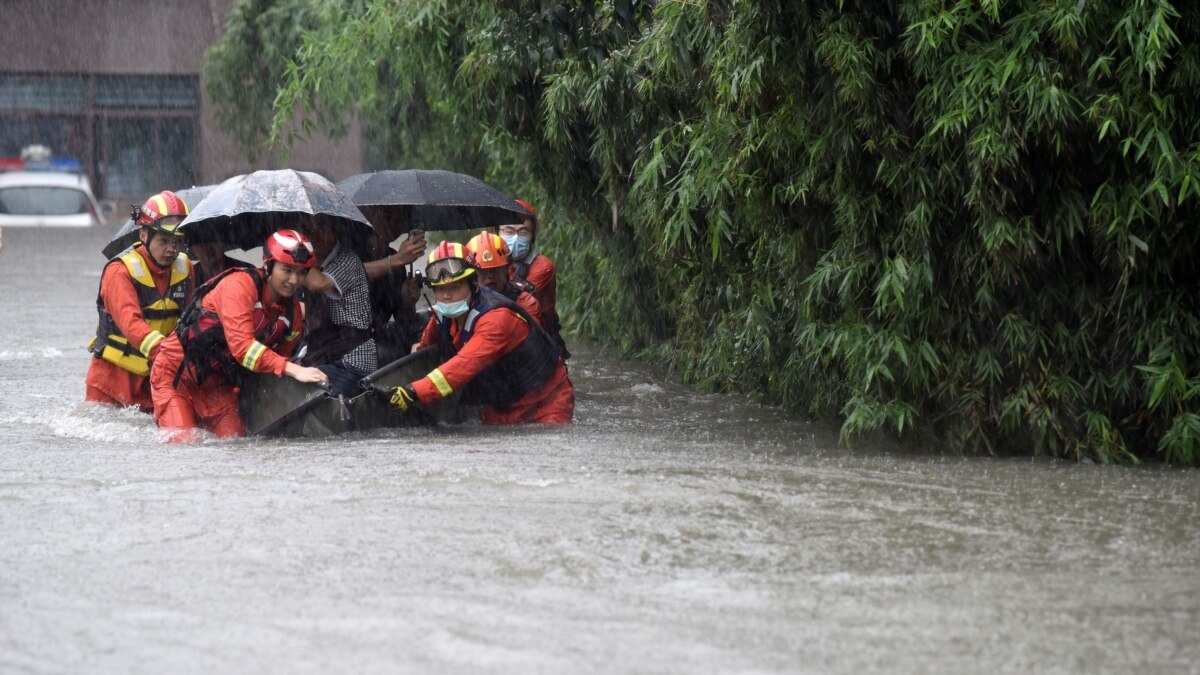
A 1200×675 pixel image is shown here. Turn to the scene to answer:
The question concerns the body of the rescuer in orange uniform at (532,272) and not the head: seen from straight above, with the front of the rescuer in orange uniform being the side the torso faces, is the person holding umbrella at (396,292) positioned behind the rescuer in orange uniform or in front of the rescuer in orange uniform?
in front

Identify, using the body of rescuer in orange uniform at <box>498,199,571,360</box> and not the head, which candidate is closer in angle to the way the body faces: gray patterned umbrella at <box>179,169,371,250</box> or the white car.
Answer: the gray patterned umbrella

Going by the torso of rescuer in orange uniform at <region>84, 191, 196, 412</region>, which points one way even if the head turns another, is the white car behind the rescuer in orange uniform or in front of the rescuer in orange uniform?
behind

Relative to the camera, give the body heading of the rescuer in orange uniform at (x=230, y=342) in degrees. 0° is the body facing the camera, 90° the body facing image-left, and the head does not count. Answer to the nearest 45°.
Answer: approximately 315°

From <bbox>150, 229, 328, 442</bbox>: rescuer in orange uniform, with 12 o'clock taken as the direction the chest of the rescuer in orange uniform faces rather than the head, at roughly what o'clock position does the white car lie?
The white car is roughly at 7 o'clock from the rescuer in orange uniform.
